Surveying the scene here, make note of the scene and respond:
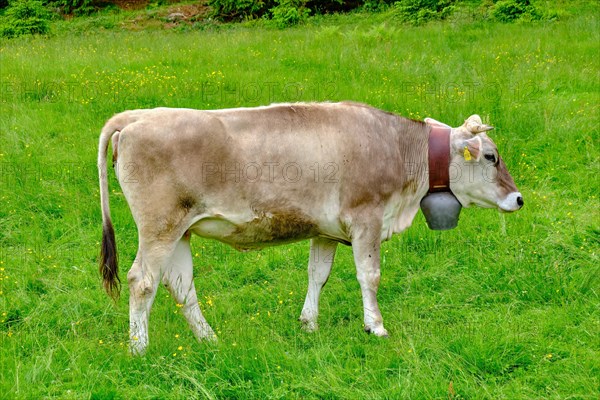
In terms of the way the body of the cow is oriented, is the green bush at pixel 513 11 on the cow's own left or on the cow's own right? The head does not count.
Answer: on the cow's own left

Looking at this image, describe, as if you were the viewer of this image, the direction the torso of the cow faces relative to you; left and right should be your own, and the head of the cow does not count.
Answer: facing to the right of the viewer

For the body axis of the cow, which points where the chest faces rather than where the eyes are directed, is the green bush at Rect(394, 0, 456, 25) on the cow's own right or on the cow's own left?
on the cow's own left

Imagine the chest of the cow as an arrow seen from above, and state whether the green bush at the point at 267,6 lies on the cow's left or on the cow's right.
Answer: on the cow's left

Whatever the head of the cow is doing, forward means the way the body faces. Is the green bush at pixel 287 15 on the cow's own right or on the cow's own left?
on the cow's own left

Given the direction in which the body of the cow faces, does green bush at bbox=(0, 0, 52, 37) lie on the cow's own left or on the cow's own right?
on the cow's own left
